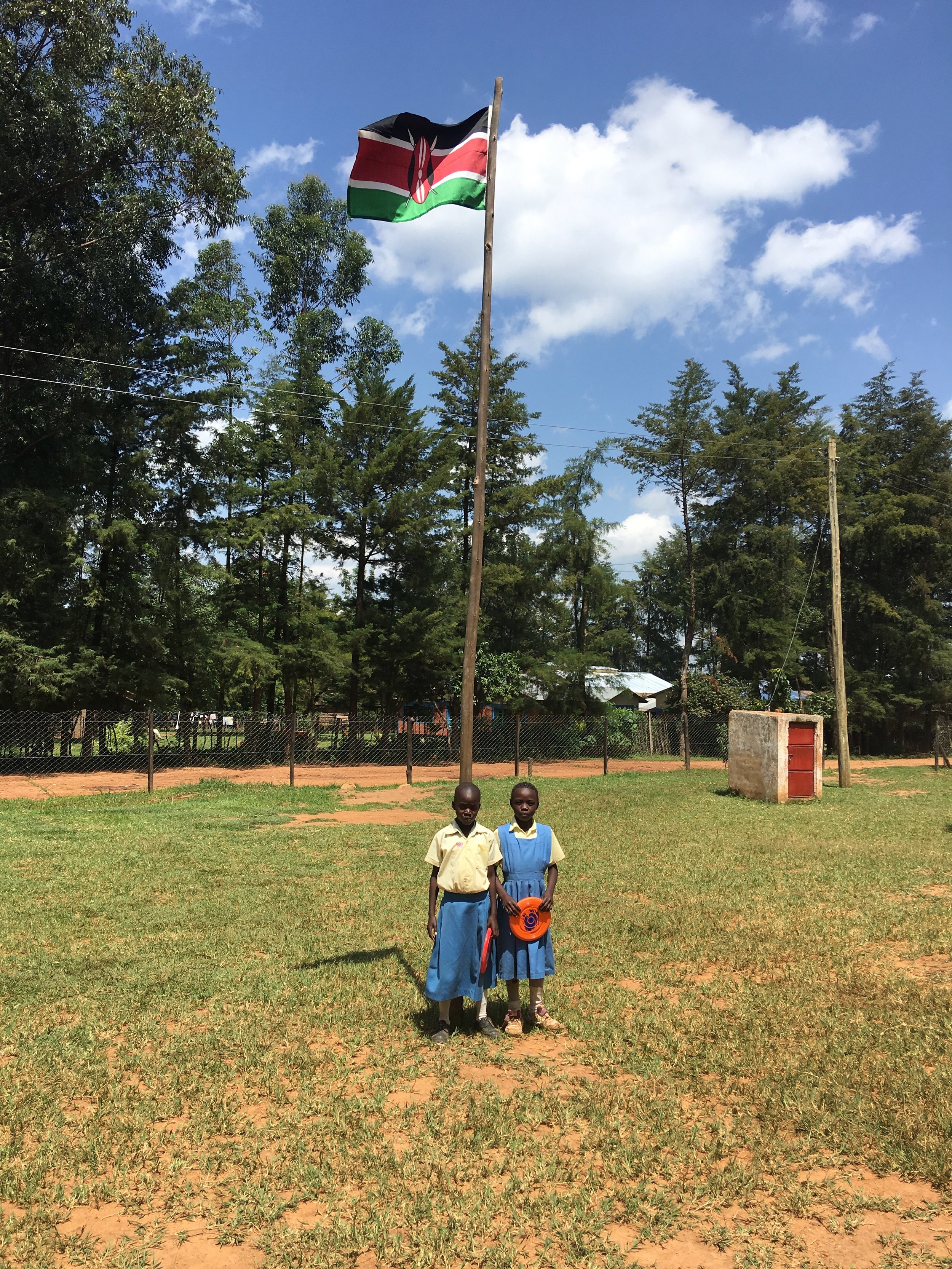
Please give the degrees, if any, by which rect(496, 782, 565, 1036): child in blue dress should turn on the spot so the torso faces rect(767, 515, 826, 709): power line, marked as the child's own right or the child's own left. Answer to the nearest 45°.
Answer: approximately 180°

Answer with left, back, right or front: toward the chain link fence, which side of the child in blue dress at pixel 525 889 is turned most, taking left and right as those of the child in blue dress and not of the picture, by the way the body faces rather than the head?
back

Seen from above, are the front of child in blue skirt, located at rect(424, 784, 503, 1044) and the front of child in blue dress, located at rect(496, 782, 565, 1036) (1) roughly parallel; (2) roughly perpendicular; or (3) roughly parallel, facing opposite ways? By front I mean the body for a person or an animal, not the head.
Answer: roughly parallel

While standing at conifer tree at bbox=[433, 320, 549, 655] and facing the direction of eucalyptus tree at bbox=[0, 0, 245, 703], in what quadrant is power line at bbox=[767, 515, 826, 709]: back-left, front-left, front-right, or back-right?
back-left

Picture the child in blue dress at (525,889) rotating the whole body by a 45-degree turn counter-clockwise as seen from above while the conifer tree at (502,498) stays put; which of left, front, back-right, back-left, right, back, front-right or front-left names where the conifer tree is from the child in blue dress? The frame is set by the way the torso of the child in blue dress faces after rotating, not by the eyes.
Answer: back-left

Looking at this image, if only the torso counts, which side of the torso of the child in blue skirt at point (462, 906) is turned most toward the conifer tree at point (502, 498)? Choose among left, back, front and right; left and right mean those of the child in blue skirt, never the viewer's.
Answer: back

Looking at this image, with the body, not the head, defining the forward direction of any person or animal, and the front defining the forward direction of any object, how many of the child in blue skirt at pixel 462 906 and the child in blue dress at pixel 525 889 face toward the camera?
2

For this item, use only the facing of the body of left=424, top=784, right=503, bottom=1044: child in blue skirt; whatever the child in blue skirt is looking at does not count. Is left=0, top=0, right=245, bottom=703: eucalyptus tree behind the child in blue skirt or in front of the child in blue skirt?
behind

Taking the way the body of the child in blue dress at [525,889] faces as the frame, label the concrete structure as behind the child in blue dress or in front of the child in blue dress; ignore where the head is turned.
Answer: behind

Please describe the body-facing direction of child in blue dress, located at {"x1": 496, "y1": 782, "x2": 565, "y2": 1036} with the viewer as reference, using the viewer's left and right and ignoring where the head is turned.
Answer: facing the viewer
